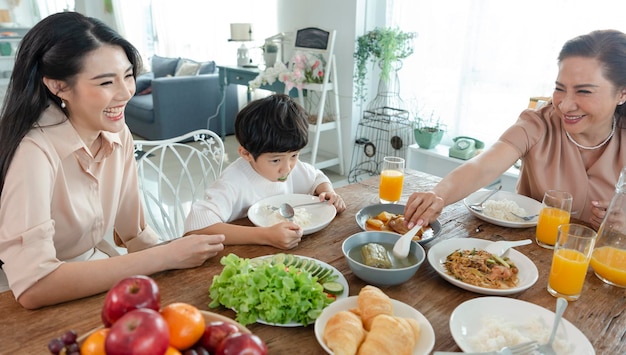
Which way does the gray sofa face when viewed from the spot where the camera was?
facing the viewer and to the left of the viewer

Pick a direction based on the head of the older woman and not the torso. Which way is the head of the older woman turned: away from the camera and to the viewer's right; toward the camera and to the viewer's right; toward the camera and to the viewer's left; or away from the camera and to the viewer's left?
toward the camera and to the viewer's left

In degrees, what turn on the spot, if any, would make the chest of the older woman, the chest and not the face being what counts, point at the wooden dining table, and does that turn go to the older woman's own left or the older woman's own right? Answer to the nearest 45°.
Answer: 0° — they already face it

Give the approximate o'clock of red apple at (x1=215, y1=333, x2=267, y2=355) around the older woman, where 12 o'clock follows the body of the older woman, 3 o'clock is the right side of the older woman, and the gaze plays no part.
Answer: The red apple is roughly at 11 o'clock from the older woman.

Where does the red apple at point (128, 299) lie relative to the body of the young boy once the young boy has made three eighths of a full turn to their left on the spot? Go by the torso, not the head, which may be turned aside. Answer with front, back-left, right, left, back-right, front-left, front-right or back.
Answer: back

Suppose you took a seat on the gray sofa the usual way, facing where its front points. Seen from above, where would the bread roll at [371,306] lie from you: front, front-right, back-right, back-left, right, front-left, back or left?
front-left

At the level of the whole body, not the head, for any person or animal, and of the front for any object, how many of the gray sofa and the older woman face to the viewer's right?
0

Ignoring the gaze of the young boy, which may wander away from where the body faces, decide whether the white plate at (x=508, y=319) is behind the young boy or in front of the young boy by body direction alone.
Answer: in front

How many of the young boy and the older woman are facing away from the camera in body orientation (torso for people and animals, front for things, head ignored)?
0

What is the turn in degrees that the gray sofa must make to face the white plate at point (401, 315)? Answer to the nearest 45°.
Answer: approximately 45° to its left

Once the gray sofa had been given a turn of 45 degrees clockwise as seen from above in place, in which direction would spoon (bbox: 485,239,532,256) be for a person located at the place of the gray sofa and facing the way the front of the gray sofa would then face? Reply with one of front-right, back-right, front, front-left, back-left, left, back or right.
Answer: left

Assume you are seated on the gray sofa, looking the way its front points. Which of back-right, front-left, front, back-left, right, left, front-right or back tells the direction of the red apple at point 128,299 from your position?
front-left

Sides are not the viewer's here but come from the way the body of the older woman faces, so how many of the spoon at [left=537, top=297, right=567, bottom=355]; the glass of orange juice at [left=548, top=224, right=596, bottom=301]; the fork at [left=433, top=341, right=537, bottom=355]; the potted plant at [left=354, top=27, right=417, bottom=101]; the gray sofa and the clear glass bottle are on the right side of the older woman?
2

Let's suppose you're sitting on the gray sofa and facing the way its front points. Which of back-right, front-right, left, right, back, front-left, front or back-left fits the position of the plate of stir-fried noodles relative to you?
front-left

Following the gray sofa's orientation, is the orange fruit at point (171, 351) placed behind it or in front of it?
in front
